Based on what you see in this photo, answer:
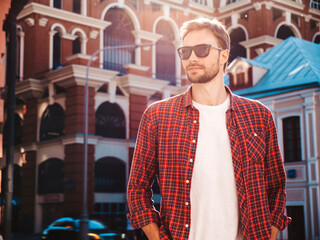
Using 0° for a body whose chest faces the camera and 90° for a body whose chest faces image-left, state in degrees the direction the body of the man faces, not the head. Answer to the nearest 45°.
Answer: approximately 0°

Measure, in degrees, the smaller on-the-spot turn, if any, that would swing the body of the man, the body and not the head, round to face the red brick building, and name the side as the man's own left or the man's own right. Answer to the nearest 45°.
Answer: approximately 180°
